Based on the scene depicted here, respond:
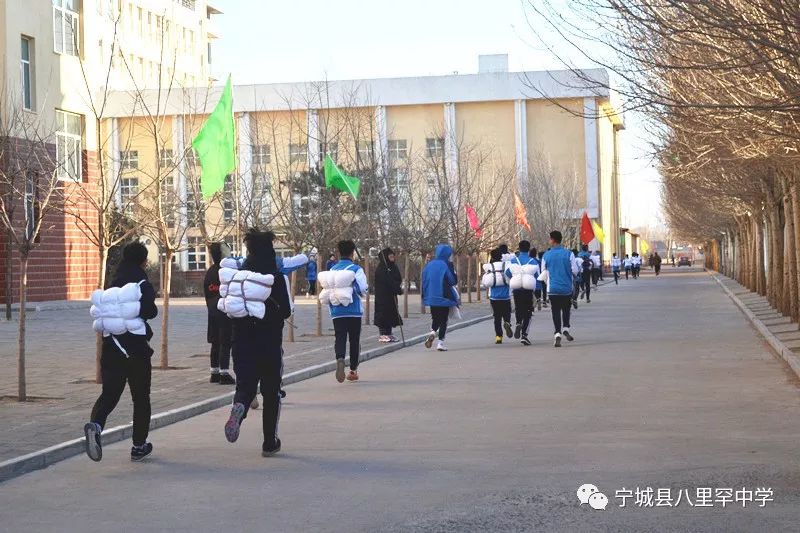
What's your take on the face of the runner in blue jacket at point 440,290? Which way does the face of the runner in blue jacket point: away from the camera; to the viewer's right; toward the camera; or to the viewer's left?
away from the camera

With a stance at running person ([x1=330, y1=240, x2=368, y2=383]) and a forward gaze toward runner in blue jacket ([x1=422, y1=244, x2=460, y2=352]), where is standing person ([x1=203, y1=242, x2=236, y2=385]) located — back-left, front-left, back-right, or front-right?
back-left

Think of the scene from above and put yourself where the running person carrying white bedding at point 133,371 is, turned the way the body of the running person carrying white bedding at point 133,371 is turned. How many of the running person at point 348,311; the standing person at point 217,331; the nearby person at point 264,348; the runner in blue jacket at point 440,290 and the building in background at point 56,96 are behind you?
0

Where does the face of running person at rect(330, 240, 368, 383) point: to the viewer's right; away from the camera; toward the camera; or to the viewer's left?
away from the camera

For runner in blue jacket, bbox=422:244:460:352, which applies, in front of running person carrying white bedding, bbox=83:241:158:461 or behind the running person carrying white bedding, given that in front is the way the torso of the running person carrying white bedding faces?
in front

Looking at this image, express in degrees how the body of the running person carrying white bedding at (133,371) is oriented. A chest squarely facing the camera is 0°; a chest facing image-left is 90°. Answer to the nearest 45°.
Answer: approximately 225°

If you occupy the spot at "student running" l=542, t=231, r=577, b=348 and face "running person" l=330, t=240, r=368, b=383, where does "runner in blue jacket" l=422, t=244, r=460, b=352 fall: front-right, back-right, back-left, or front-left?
front-right

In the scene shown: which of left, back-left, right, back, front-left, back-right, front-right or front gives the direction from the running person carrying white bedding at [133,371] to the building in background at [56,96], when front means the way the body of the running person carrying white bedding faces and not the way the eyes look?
front-left

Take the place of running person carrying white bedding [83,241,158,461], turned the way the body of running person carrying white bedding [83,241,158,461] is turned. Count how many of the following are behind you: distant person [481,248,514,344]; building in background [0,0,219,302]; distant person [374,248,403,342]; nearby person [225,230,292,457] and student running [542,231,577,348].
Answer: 0

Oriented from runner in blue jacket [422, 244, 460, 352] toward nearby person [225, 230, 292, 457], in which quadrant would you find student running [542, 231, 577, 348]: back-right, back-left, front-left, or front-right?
back-left

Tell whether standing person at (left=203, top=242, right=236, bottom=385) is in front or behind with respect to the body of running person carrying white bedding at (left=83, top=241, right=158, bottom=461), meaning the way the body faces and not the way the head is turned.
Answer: in front

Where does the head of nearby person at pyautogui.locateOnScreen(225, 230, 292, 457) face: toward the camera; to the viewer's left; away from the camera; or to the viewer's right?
away from the camera
